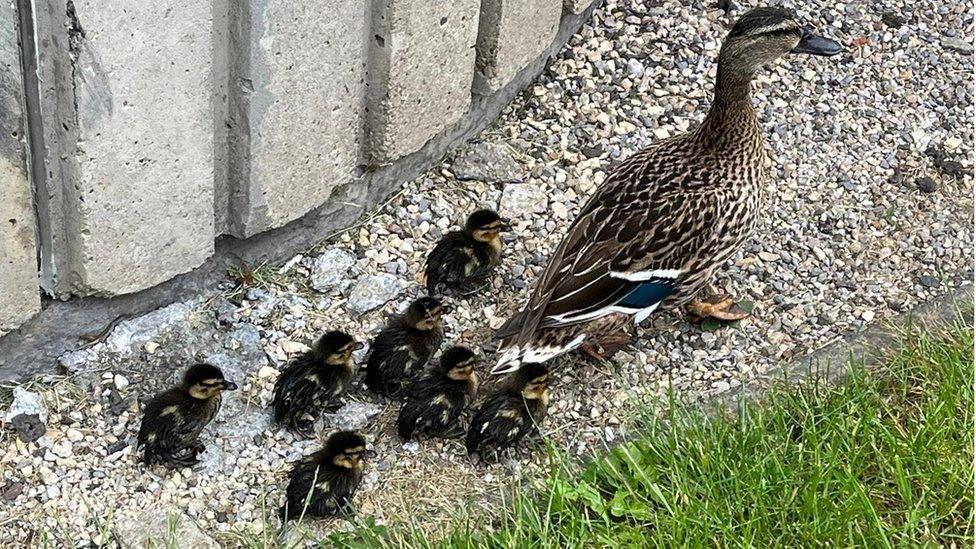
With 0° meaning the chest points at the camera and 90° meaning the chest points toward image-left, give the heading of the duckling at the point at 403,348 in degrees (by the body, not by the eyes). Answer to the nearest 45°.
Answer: approximately 270°

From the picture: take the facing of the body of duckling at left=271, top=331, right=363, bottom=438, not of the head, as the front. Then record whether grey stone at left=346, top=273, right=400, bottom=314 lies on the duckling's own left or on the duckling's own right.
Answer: on the duckling's own left

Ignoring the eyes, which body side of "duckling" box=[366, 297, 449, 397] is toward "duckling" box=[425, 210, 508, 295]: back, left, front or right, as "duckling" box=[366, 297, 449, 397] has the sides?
left

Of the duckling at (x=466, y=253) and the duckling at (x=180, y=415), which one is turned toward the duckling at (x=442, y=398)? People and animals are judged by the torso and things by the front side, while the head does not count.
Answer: the duckling at (x=180, y=415)

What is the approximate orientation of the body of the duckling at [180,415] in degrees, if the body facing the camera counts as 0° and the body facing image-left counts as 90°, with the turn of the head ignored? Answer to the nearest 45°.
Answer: approximately 270°

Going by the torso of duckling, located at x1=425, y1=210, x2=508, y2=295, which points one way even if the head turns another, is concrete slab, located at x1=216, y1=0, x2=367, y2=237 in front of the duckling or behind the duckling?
behind

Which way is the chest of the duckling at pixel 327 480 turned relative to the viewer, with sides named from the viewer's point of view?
facing to the right of the viewer

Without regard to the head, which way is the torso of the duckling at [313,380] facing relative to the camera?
to the viewer's right

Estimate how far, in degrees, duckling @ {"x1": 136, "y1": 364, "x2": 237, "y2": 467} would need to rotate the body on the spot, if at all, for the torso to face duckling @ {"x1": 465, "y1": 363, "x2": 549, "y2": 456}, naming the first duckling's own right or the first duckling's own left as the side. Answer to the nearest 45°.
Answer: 0° — it already faces it

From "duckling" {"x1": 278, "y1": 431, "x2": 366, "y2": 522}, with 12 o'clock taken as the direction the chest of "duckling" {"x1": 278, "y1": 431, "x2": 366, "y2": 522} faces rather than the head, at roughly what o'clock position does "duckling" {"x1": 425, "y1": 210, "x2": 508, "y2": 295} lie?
"duckling" {"x1": 425, "y1": 210, "x2": 508, "y2": 295} is roughly at 10 o'clock from "duckling" {"x1": 278, "y1": 431, "x2": 366, "y2": 522}.

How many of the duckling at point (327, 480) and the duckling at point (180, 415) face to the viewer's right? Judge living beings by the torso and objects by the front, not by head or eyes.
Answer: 2

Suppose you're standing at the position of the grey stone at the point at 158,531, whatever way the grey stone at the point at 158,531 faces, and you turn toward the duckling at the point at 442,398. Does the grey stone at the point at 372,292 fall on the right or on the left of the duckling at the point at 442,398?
left

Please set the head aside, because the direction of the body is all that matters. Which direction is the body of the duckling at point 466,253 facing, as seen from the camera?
to the viewer's right
